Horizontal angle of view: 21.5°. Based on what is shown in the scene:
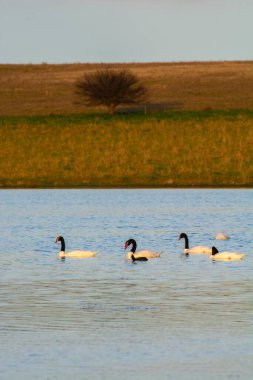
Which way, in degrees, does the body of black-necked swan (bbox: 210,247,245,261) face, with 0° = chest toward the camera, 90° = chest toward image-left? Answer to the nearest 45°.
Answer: approximately 90°
